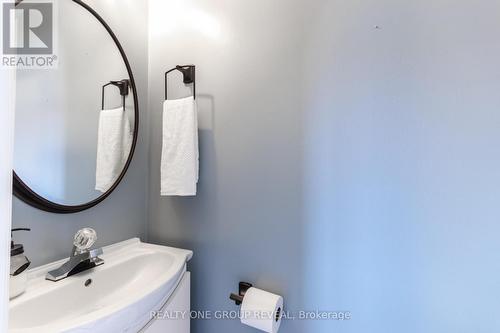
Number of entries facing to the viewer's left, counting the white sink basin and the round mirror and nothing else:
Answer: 0

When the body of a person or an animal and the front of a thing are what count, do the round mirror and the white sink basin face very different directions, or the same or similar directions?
same or similar directions

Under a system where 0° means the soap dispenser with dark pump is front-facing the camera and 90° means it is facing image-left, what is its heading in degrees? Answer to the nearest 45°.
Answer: approximately 270°

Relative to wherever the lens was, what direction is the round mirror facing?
facing the viewer and to the right of the viewer
